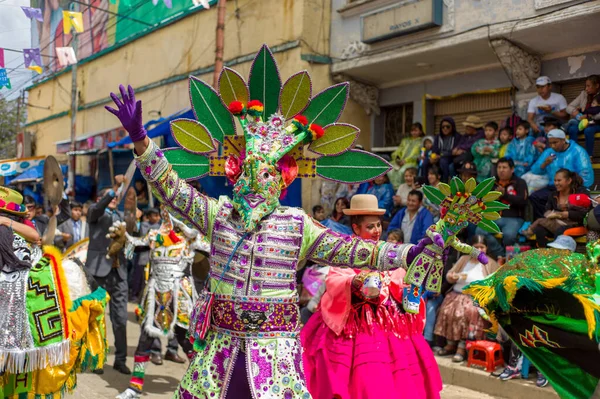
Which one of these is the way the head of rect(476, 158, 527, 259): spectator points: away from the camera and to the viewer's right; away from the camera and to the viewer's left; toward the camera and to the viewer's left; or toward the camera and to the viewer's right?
toward the camera and to the viewer's left

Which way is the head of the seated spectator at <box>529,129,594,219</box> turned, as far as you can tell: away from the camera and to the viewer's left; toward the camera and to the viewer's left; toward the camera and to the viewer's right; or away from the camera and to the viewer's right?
toward the camera and to the viewer's left

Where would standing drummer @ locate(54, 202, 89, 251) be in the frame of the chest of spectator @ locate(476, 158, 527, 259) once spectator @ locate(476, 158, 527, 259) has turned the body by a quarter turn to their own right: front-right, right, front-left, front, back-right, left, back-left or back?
front-left

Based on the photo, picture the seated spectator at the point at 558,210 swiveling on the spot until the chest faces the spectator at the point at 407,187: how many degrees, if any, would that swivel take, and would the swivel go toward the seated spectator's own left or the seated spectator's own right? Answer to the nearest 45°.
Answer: approximately 90° to the seated spectator's own right

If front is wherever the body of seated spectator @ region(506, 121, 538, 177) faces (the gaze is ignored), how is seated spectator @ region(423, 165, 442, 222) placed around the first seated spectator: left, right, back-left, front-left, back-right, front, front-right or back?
front-right

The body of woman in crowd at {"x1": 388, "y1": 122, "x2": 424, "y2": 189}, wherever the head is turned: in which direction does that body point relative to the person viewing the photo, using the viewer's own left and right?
facing the viewer and to the left of the viewer

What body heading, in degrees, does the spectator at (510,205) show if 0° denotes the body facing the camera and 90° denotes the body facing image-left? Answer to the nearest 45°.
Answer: approximately 45°

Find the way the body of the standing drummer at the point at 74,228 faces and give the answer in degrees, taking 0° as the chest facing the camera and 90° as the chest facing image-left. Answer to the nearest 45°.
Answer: approximately 315°
